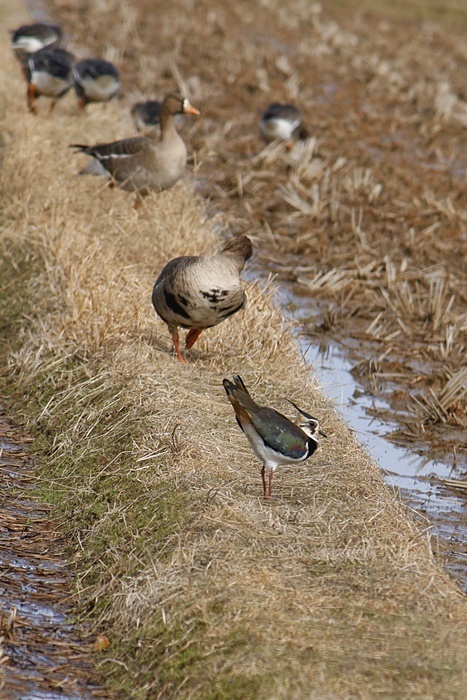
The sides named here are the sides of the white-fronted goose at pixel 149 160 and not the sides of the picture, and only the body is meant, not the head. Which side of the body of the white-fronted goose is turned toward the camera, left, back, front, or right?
right

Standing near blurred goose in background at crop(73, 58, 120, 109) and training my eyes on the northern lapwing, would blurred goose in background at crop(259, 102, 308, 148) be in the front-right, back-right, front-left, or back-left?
front-left

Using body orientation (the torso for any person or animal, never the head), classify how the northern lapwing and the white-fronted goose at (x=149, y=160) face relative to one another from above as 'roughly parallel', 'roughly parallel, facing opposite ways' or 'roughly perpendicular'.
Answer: roughly parallel

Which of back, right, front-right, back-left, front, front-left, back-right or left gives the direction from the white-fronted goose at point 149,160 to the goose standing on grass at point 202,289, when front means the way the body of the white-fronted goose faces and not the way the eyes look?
right

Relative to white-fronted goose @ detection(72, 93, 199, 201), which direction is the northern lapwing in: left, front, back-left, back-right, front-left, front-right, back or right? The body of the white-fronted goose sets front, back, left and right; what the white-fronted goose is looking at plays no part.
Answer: right

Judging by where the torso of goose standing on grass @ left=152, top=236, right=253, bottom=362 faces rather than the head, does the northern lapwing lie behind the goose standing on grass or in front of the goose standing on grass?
in front

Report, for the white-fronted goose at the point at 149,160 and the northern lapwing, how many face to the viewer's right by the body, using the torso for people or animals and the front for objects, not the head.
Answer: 2

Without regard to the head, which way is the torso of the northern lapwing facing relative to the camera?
to the viewer's right

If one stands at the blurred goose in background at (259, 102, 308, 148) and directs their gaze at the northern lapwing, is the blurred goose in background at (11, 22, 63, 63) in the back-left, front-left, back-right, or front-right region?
back-right

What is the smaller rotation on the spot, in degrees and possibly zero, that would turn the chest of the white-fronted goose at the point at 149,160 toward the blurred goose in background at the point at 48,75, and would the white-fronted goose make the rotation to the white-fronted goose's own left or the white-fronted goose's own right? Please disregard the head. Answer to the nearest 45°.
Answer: approximately 90° to the white-fronted goose's own left
